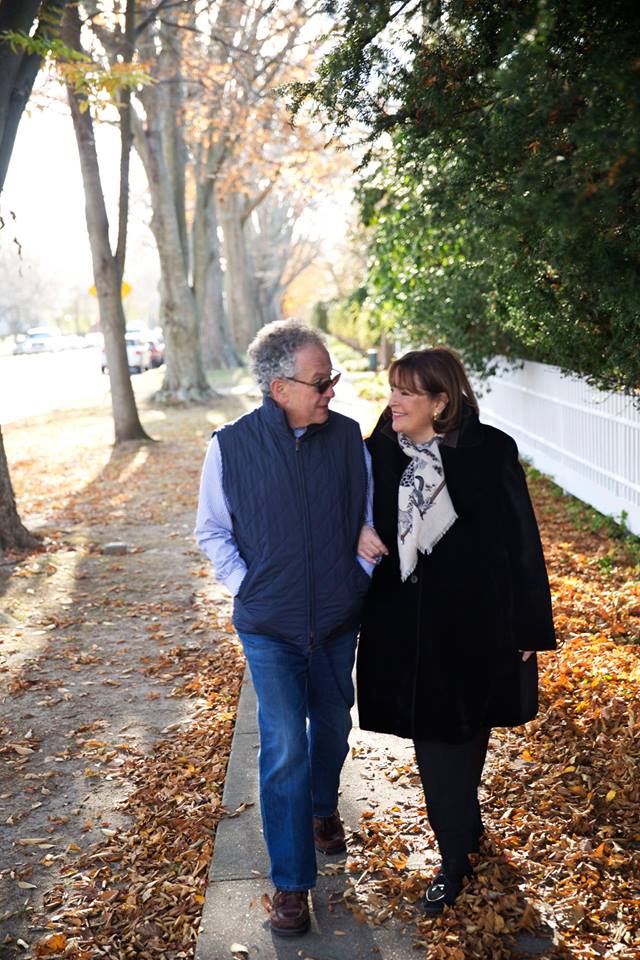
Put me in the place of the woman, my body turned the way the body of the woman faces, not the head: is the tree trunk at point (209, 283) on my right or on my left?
on my right

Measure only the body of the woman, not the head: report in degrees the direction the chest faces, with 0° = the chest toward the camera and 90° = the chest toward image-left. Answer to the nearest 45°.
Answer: approximately 45°

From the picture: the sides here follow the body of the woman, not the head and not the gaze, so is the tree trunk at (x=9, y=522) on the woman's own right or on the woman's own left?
on the woman's own right

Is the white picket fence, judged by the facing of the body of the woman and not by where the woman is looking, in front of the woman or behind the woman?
behind

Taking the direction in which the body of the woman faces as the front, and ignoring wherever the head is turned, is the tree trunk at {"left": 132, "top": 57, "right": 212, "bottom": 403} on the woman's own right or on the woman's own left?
on the woman's own right

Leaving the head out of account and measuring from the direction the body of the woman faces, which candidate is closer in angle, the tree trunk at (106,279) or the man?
the man

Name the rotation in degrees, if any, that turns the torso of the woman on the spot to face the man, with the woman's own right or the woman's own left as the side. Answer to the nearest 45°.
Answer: approximately 45° to the woman's own right

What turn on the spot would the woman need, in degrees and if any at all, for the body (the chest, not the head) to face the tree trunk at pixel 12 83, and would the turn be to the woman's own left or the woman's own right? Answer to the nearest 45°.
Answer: approximately 90° to the woman's own right
